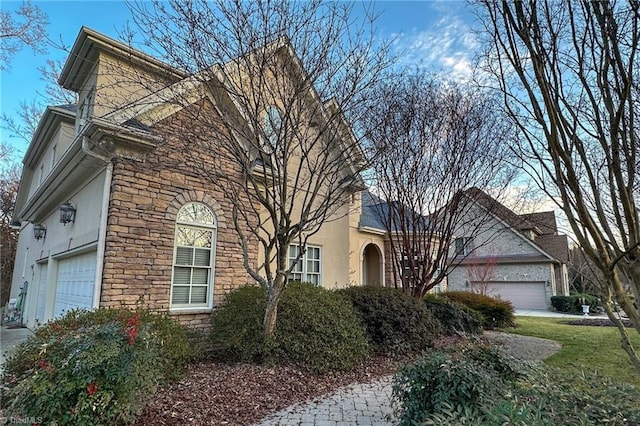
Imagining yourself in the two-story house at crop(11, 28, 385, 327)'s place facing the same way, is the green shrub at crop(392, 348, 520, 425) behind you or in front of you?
in front

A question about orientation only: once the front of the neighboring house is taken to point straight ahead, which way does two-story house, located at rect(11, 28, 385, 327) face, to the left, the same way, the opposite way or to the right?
to the left

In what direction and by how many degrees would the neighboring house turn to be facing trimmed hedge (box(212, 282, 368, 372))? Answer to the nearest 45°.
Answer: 0° — it already faces it

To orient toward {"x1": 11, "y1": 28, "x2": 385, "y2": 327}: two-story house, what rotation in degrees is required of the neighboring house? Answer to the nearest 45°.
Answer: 0° — it already faces it

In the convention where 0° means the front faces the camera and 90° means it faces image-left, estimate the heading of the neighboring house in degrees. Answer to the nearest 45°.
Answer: approximately 0°

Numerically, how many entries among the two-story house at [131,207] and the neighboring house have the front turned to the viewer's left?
0

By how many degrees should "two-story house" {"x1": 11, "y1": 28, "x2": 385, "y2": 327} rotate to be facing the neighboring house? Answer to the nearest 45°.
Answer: approximately 90° to its left

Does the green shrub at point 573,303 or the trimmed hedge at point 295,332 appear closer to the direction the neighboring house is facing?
the trimmed hedge

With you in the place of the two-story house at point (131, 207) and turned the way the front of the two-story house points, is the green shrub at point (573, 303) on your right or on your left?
on your left

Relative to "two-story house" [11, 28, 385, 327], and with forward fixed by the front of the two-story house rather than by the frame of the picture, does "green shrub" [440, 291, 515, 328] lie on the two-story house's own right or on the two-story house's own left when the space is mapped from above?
on the two-story house's own left

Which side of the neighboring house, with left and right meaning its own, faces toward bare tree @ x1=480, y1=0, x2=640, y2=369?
front
